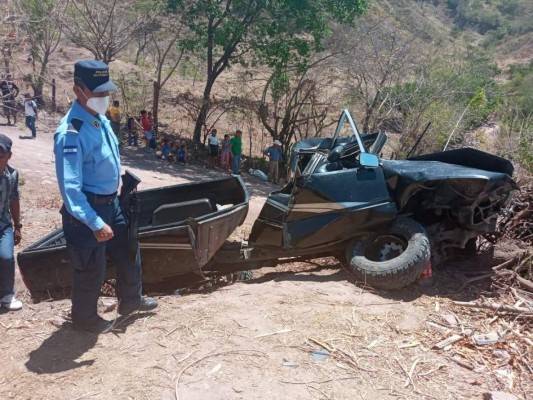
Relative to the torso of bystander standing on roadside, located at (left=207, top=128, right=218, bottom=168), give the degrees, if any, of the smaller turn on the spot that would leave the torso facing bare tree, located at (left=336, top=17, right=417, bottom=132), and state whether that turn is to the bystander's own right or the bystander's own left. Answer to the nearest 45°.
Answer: approximately 90° to the bystander's own left

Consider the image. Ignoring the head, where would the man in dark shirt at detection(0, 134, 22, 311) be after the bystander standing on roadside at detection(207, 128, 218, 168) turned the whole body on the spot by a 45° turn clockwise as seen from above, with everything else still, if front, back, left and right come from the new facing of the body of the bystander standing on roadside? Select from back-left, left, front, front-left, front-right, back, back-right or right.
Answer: front-left

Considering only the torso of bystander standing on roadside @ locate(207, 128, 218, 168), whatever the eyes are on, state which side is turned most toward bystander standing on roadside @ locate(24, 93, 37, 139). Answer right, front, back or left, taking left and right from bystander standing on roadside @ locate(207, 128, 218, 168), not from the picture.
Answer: right

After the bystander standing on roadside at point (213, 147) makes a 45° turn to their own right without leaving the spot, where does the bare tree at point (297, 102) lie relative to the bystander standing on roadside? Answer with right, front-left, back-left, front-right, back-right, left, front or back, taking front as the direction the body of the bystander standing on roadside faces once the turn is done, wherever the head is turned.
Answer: back-left

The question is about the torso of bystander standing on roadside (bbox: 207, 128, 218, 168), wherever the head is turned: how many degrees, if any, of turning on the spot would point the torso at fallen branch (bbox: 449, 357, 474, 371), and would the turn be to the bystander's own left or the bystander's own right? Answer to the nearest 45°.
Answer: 0° — they already face it

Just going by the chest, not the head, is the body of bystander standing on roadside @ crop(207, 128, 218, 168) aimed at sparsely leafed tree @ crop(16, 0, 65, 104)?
no

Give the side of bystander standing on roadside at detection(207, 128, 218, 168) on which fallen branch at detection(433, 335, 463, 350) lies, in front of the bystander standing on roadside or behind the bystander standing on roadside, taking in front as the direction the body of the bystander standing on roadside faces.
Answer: in front

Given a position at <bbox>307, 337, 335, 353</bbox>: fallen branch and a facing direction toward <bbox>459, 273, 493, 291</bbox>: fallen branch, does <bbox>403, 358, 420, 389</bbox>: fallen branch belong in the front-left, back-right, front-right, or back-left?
front-right

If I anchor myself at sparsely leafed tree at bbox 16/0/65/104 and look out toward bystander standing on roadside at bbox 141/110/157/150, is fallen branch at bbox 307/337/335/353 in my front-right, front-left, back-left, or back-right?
front-right

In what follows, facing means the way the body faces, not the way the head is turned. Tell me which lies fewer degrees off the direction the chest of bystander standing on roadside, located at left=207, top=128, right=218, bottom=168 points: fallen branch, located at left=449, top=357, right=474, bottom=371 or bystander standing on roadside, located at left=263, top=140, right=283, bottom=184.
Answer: the fallen branch

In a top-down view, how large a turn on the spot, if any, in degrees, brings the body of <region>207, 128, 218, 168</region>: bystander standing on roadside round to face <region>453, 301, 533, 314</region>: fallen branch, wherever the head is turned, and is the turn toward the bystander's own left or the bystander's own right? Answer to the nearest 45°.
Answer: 0° — they already face it

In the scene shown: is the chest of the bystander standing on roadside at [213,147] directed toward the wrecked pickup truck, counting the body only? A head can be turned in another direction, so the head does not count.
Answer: yes

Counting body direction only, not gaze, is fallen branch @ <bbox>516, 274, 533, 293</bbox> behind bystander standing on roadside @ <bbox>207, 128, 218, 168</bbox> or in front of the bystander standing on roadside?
in front

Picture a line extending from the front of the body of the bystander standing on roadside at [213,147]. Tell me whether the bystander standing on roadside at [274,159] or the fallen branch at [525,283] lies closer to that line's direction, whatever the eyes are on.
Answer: the fallen branch

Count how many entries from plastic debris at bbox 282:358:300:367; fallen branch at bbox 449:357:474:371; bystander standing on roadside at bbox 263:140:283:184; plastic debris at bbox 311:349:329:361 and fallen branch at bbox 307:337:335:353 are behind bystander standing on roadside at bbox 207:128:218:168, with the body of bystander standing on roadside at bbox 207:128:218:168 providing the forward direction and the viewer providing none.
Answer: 0

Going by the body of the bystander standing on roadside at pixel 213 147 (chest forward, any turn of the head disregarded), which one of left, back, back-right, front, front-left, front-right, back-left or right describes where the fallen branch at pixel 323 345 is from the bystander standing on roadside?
front

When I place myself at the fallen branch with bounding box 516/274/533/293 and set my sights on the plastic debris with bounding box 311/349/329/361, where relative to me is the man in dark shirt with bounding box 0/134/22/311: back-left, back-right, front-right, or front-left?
front-right

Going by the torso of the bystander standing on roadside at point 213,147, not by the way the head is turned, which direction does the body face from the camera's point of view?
toward the camera

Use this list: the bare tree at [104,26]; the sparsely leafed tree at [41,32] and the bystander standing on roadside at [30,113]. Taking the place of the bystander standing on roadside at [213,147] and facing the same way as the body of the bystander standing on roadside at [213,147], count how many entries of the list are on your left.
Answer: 0

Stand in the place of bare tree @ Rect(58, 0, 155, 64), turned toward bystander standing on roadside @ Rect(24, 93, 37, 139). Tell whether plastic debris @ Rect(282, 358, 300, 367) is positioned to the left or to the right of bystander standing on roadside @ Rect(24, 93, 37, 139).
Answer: left
